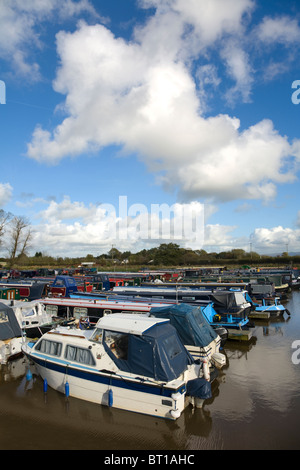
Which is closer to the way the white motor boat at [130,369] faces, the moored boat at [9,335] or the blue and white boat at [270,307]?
the moored boat

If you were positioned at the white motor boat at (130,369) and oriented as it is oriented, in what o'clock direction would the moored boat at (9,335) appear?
The moored boat is roughly at 12 o'clock from the white motor boat.

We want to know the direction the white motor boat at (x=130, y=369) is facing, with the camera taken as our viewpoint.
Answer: facing away from the viewer and to the left of the viewer

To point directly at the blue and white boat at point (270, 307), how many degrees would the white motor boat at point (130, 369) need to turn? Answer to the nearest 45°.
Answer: approximately 90° to its right
